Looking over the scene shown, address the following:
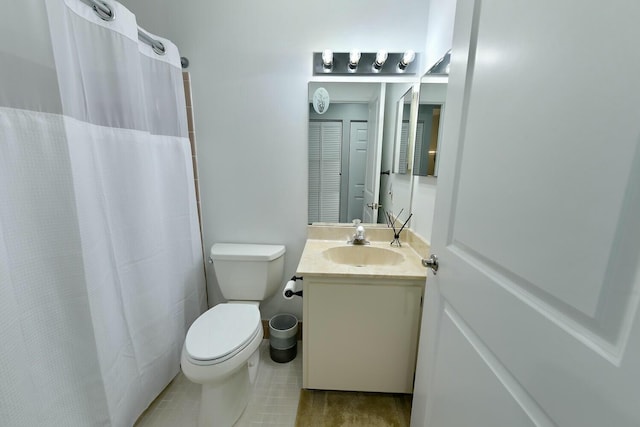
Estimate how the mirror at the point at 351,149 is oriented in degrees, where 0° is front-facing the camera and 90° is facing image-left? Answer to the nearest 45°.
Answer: approximately 0°

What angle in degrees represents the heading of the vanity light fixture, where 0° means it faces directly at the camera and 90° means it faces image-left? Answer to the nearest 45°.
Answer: approximately 0°

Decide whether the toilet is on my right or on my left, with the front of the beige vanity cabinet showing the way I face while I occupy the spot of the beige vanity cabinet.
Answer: on my right

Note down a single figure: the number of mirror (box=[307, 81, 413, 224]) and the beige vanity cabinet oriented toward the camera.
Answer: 2

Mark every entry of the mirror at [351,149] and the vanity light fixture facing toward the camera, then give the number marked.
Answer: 2
